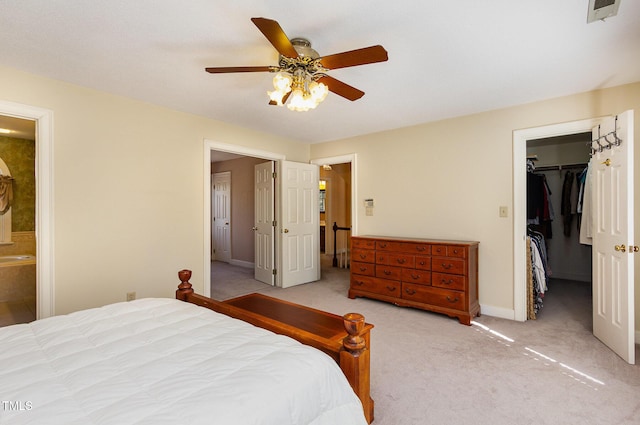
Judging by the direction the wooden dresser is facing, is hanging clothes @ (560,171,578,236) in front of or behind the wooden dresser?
behind

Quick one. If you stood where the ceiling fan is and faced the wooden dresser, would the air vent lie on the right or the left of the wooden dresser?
right

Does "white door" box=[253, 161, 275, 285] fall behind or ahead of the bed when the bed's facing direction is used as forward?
ahead

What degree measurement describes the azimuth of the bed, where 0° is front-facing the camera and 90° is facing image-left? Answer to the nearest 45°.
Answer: approximately 225°

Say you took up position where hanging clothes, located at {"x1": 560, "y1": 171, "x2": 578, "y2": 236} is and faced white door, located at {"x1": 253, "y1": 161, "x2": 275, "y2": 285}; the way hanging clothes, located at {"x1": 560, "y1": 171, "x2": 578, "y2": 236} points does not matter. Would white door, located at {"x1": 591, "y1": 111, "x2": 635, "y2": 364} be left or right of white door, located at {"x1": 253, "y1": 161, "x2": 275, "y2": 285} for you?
left

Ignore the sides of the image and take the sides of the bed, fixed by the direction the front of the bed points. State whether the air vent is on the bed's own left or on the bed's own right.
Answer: on the bed's own right

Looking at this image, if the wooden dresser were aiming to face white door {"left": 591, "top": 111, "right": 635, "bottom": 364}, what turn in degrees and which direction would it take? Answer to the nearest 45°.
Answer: approximately 135° to its left

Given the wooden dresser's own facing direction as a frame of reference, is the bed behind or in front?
in front

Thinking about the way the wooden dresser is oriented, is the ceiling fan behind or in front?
in front

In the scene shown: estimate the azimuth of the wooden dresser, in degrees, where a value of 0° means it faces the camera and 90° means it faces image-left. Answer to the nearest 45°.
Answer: approximately 45°

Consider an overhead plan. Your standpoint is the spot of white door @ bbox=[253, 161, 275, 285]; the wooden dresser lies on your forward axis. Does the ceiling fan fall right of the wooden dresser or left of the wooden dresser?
right

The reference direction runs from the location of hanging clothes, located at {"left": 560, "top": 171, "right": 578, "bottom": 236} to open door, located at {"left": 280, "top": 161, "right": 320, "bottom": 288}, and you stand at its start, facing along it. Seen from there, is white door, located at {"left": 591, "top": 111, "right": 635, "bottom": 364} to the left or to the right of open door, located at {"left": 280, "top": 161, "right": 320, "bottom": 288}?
left
